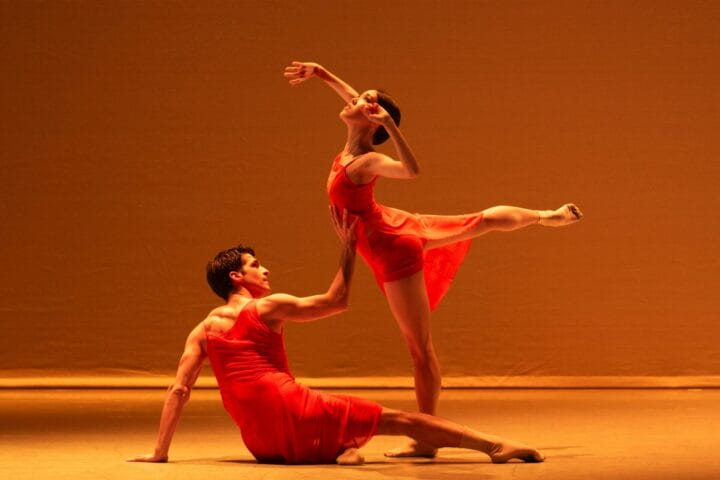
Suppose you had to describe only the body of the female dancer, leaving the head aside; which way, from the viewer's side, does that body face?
to the viewer's left

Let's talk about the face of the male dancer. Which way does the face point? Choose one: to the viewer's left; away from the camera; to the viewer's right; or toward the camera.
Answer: to the viewer's right

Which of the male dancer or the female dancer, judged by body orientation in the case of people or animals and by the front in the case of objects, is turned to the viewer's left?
the female dancer

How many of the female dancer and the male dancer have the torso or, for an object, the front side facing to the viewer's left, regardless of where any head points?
1

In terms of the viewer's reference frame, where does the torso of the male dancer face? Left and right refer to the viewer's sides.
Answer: facing away from the viewer and to the right of the viewer
